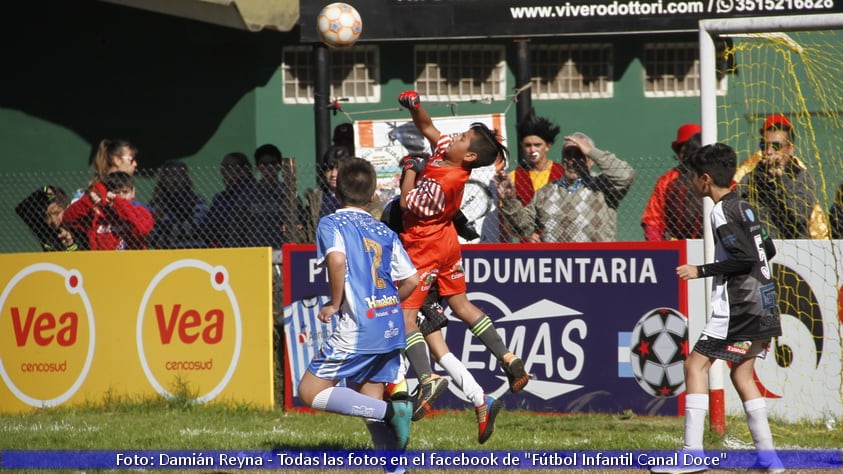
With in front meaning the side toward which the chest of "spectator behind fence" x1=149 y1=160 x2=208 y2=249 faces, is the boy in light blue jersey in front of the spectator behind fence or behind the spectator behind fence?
in front

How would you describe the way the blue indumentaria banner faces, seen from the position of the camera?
facing the viewer

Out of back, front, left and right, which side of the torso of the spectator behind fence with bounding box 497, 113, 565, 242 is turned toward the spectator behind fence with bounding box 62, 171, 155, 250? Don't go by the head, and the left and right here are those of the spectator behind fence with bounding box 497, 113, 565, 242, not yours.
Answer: right

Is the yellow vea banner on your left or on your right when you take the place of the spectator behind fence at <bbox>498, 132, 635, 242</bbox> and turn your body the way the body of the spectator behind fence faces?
on your right

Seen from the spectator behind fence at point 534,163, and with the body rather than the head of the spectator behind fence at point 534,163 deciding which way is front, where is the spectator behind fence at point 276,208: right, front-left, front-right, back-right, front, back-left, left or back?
right

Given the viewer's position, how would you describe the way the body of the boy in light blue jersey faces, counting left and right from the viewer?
facing away from the viewer and to the left of the viewer

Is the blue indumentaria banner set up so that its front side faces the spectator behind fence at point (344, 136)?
no

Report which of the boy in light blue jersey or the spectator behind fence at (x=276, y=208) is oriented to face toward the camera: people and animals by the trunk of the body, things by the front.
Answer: the spectator behind fence

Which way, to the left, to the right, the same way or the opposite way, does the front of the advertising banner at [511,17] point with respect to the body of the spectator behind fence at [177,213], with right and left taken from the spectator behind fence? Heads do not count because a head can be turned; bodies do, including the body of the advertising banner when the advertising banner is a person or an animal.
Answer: the same way

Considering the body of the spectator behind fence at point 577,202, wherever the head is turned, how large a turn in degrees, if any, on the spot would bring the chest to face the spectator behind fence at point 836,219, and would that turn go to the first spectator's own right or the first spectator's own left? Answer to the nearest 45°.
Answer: approximately 90° to the first spectator's own left

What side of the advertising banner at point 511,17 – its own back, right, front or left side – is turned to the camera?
front

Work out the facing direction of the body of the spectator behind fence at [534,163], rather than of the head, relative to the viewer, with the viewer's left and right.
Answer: facing the viewer

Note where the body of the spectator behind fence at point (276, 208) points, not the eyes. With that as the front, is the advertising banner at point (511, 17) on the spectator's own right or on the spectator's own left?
on the spectator's own left

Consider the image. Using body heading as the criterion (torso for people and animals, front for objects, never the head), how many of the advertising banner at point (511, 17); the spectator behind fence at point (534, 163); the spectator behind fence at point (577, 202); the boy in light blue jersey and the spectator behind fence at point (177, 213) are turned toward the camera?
4

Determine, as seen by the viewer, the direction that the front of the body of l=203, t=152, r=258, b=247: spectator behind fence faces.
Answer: toward the camera

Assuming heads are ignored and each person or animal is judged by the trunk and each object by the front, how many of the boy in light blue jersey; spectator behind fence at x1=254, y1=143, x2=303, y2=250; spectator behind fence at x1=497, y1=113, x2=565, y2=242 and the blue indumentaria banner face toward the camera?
3

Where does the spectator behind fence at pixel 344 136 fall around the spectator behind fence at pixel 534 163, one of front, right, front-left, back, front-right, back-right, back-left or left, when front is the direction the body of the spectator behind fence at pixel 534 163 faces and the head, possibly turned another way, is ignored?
back-right
